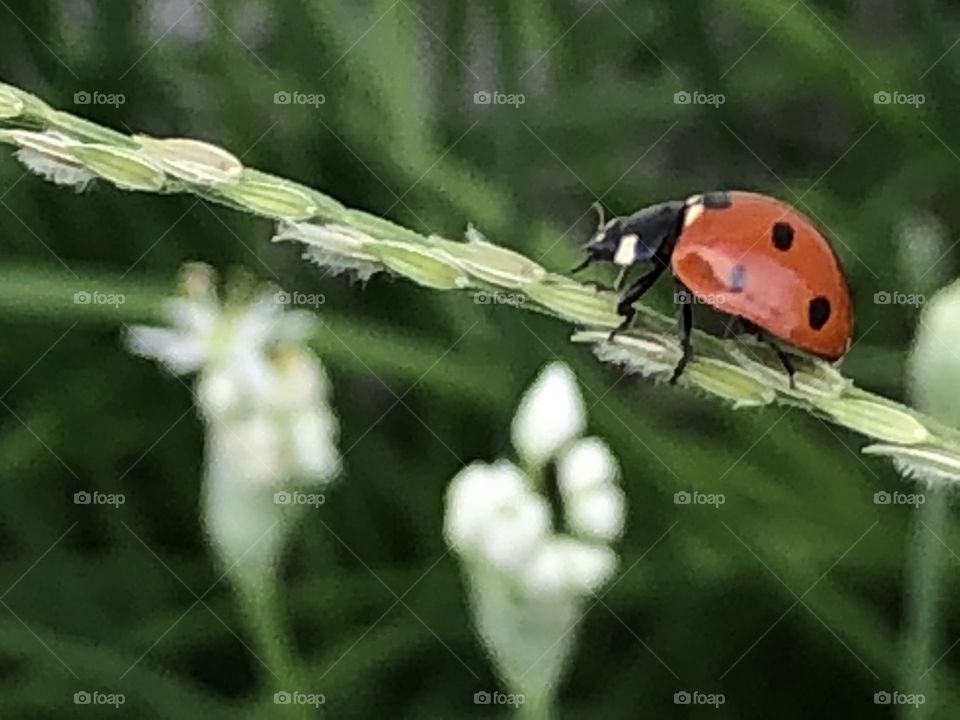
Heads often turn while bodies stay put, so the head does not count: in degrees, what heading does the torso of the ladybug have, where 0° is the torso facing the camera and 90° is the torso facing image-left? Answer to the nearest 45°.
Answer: approximately 90°
